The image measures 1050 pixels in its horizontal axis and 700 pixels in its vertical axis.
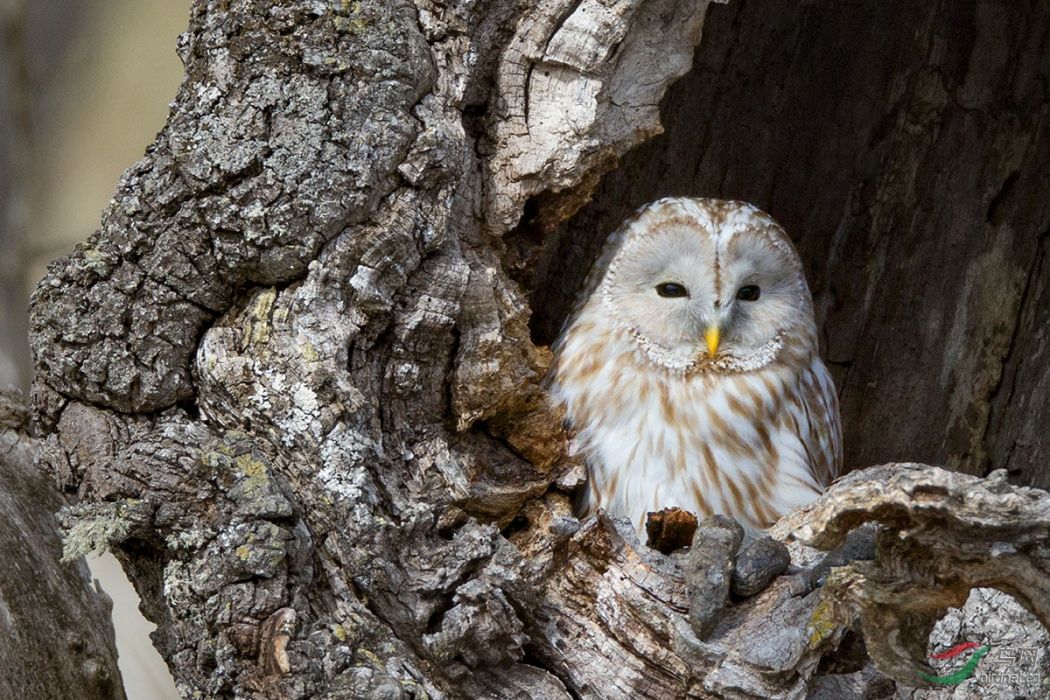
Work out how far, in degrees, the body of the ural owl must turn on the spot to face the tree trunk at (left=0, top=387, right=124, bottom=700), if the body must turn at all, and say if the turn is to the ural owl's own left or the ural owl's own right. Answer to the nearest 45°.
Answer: approximately 45° to the ural owl's own right

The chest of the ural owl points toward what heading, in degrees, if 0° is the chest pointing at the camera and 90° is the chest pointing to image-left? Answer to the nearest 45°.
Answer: approximately 0°
